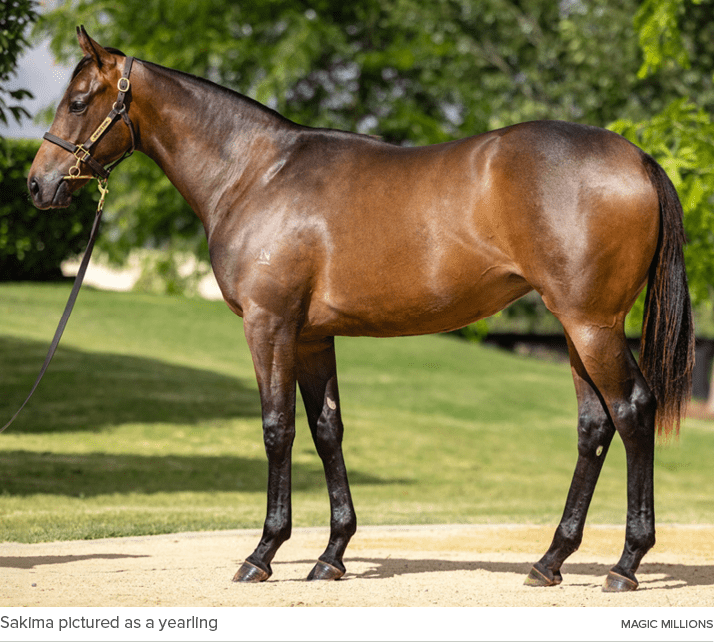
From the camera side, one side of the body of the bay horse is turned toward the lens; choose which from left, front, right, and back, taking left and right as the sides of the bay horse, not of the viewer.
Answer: left
